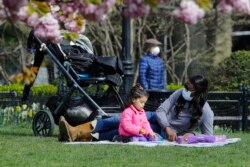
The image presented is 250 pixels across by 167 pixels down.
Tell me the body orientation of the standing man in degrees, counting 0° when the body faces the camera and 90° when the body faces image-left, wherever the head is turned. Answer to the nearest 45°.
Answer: approximately 315°

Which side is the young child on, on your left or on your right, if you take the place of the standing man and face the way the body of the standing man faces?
on your right

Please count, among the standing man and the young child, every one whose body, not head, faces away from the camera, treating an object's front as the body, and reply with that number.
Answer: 0

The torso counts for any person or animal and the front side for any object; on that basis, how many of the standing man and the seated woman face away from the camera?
0

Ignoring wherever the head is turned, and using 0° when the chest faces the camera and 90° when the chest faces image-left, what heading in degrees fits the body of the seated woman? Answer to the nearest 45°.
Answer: approximately 45°
